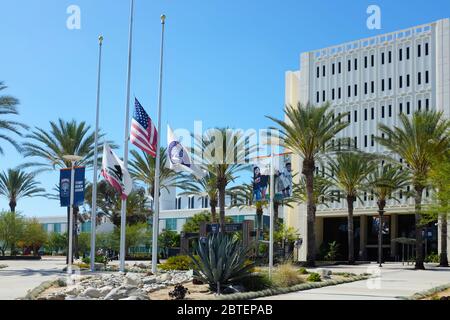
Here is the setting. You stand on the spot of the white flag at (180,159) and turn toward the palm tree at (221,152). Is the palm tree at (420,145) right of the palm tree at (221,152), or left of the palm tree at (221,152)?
right

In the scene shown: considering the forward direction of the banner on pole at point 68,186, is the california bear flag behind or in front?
in front

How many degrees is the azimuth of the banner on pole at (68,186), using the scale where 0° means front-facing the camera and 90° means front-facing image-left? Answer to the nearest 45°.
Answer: approximately 0°

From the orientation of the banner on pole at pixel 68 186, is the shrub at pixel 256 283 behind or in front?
in front

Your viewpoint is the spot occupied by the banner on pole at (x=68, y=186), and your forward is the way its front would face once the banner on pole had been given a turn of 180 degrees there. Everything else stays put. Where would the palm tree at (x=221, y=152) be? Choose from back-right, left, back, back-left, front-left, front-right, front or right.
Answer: front-right

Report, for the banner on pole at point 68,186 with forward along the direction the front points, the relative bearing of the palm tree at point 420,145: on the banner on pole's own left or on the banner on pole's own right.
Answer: on the banner on pole's own left

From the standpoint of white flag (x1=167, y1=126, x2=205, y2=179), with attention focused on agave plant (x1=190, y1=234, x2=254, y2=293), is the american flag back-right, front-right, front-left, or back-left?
back-right

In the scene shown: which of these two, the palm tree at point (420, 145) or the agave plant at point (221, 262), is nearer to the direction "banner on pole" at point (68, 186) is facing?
the agave plant
